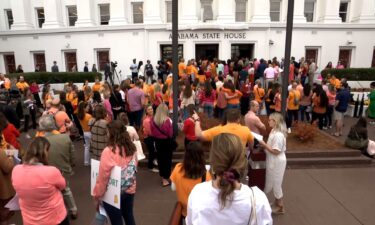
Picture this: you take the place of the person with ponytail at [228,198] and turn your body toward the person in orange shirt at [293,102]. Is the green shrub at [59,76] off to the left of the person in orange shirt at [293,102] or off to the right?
left

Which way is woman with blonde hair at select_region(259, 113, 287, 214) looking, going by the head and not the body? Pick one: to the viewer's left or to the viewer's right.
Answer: to the viewer's left

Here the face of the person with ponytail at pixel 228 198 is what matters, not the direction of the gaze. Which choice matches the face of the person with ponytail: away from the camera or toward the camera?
away from the camera

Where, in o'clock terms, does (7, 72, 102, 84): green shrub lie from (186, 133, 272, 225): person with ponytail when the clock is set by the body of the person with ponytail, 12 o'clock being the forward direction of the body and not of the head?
The green shrub is roughly at 11 o'clock from the person with ponytail.

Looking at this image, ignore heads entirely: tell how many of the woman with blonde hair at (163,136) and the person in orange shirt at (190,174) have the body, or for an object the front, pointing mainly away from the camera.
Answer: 2

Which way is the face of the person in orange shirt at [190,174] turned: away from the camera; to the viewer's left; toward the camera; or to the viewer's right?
away from the camera

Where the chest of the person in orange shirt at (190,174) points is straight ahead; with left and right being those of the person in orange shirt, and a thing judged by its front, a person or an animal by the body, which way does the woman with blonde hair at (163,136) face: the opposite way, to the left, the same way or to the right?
the same way

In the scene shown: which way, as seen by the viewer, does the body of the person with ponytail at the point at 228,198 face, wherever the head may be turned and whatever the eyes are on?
away from the camera

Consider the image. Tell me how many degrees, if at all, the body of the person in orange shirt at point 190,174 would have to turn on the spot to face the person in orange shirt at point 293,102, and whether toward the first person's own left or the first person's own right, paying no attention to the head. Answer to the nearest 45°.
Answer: approximately 45° to the first person's own right

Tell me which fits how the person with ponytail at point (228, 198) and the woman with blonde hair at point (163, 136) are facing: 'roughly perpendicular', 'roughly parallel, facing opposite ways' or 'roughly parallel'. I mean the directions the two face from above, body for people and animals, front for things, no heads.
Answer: roughly parallel

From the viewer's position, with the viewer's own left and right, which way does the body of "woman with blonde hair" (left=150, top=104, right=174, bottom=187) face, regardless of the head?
facing away from the viewer

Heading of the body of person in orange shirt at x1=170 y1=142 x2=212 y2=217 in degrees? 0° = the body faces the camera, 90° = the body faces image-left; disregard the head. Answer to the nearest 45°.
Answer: approximately 180°

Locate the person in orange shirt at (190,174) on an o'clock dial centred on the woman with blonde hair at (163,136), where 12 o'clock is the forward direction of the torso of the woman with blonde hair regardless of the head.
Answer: The person in orange shirt is roughly at 6 o'clock from the woman with blonde hair.

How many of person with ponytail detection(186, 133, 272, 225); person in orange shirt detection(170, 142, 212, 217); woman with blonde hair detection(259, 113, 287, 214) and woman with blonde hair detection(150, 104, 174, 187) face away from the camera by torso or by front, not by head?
3
